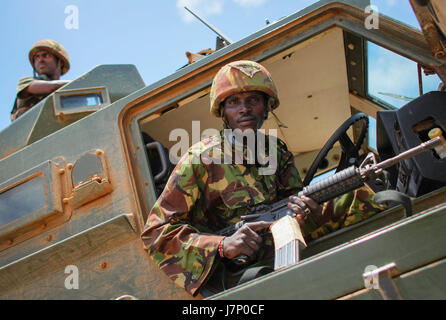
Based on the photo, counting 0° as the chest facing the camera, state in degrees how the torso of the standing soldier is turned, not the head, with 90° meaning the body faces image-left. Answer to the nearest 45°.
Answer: approximately 315°

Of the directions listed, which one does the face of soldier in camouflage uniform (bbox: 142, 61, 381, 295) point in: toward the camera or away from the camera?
toward the camera

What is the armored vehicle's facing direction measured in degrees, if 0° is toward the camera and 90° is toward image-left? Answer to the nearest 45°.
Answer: approximately 270°
